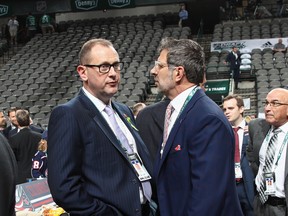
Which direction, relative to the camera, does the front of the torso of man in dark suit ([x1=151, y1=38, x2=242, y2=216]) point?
to the viewer's left

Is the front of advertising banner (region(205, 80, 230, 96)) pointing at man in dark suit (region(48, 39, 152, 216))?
yes

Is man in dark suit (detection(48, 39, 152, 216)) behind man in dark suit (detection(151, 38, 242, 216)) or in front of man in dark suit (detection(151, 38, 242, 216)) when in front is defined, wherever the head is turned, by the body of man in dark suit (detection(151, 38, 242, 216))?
in front

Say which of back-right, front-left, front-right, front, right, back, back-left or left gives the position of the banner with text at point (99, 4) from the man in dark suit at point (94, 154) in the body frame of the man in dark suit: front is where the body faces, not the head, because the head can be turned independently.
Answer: back-left

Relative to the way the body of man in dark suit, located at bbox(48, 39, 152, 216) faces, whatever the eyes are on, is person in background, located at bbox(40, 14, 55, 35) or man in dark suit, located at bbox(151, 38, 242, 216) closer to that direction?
the man in dark suit

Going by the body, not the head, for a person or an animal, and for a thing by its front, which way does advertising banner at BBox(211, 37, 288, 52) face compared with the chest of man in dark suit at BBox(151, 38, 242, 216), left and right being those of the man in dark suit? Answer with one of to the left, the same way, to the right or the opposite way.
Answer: to the left

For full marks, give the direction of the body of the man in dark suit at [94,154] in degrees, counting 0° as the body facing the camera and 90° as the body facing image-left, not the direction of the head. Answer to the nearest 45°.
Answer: approximately 315°

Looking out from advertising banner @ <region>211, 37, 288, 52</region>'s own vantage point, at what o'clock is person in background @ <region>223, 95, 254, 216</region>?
The person in background is roughly at 12 o'clock from the advertising banner.

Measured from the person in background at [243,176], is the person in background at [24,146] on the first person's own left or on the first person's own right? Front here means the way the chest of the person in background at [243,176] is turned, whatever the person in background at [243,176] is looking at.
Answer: on the first person's own right

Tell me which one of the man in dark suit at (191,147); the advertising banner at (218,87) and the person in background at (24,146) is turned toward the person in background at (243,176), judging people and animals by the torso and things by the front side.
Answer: the advertising banner
